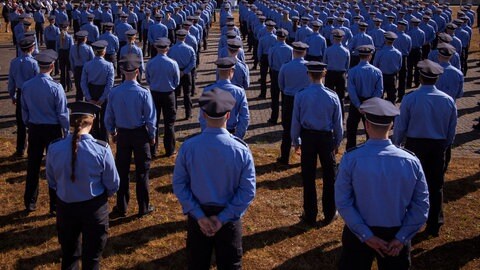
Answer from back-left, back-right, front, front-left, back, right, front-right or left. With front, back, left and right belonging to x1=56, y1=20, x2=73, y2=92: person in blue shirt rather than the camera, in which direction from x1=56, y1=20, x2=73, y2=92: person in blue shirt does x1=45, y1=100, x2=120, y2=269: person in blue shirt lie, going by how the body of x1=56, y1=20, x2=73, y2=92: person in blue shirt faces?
back

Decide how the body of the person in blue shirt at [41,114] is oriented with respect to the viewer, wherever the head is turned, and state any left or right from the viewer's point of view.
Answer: facing away from the viewer

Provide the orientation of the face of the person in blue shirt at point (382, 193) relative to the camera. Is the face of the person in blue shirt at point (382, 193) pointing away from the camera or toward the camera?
away from the camera

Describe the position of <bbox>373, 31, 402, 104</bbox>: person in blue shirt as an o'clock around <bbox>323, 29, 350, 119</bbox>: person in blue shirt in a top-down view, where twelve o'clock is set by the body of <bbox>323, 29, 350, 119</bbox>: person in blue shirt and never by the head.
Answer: <bbox>373, 31, 402, 104</bbox>: person in blue shirt is roughly at 3 o'clock from <bbox>323, 29, 350, 119</bbox>: person in blue shirt.

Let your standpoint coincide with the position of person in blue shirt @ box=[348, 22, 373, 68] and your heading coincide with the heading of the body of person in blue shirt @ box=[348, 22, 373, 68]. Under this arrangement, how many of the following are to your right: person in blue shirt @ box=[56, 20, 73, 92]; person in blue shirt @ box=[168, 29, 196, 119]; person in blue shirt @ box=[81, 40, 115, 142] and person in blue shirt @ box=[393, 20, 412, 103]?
1

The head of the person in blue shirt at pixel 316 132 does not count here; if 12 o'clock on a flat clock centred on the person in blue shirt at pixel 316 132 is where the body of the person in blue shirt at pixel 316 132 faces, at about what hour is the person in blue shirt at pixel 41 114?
the person in blue shirt at pixel 41 114 is roughly at 9 o'clock from the person in blue shirt at pixel 316 132.

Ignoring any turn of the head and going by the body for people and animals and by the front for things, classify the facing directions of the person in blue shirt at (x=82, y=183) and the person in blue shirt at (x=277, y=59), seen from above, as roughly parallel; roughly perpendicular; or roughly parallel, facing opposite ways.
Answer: roughly parallel

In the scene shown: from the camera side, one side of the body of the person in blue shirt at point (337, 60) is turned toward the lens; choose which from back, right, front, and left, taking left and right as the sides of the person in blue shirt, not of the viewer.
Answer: back

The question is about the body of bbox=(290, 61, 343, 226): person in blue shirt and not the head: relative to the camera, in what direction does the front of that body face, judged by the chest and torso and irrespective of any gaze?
away from the camera

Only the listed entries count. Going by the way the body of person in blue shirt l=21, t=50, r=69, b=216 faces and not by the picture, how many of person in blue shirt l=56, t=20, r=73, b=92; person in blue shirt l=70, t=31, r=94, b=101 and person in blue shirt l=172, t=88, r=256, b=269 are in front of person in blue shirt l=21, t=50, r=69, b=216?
2

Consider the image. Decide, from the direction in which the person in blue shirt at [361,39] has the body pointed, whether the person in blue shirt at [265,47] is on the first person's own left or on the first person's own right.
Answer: on the first person's own left

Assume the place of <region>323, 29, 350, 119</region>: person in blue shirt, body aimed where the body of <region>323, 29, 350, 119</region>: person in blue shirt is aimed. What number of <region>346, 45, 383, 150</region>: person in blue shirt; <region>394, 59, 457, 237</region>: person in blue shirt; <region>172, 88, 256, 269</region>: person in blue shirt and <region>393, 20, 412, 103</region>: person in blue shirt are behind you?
3

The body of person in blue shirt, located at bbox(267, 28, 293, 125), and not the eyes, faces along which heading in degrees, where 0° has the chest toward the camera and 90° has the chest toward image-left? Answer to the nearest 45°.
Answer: approximately 180°

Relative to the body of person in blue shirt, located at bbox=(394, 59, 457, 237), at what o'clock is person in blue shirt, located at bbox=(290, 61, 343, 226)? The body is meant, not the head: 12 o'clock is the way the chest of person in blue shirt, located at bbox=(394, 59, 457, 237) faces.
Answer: person in blue shirt, located at bbox=(290, 61, 343, 226) is roughly at 9 o'clock from person in blue shirt, located at bbox=(394, 59, 457, 237).

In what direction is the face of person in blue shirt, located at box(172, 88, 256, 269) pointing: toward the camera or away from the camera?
away from the camera

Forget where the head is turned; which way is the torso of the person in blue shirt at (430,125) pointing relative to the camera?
away from the camera

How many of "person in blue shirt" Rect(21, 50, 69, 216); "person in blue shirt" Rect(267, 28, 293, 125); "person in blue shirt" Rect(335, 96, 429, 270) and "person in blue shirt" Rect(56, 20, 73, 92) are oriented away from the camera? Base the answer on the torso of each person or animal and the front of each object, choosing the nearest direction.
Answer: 4

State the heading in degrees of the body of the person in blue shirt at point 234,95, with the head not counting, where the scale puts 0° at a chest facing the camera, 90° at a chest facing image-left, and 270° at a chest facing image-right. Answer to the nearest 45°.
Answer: approximately 180°

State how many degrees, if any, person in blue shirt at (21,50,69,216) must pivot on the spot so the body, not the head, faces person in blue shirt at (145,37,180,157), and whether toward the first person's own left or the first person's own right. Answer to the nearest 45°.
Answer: approximately 45° to the first person's own right

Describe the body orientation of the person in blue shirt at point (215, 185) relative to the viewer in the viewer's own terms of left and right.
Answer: facing away from the viewer
